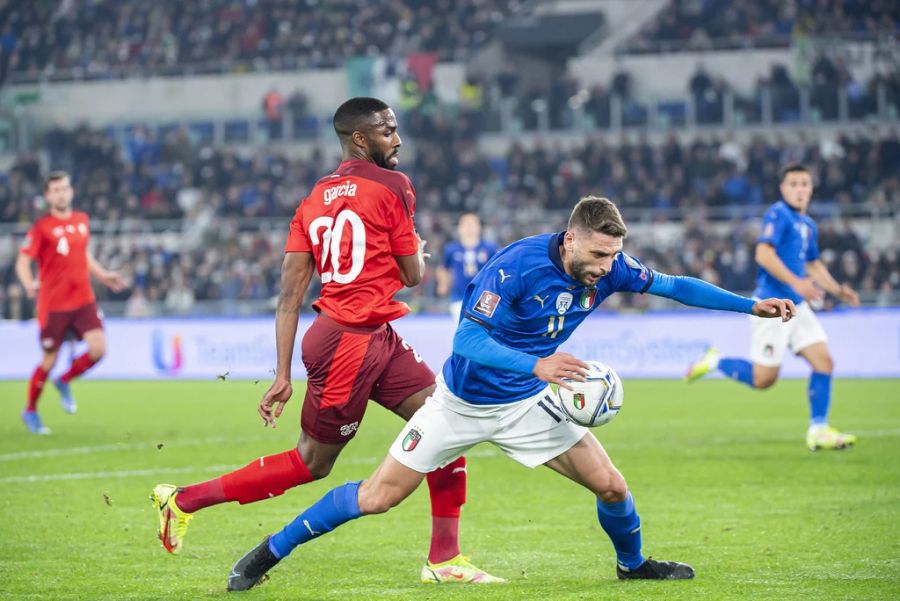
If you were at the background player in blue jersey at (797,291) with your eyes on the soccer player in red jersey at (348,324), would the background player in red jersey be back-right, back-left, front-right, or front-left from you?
front-right

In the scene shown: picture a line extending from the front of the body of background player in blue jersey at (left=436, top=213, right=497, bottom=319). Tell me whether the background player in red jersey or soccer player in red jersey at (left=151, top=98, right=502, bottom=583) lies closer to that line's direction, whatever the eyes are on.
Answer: the soccer player in red jersey

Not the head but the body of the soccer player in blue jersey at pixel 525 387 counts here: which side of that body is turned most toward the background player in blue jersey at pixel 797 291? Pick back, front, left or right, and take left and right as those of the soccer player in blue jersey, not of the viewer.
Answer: left

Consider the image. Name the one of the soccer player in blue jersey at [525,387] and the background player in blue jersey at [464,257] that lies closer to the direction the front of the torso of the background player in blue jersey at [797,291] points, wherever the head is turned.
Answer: the soccer player in blue jersey

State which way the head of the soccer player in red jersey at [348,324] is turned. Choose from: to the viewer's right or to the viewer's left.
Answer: to the viewer's right

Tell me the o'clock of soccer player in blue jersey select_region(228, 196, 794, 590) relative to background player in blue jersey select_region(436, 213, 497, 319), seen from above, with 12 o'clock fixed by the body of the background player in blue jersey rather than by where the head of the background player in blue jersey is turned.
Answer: The soccer player in blue jersey is roughly at 12 o'clock from the background player in blue jersey.

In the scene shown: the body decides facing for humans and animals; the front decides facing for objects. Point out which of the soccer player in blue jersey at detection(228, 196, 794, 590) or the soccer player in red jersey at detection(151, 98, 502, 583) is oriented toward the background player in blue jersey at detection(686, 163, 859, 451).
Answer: the soccer player in red jersey

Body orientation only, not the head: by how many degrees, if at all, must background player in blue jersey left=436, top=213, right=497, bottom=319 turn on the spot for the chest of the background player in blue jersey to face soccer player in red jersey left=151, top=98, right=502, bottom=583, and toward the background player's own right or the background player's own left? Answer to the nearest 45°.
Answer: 0° — they already face them

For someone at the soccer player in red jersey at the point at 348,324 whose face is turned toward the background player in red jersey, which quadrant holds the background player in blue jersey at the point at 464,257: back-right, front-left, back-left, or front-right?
front-right

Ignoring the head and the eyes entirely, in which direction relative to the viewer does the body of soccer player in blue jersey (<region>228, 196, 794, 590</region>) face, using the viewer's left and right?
facing the viewer and to the right of the viewer

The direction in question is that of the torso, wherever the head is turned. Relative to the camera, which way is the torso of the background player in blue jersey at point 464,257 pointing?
toward the camera
